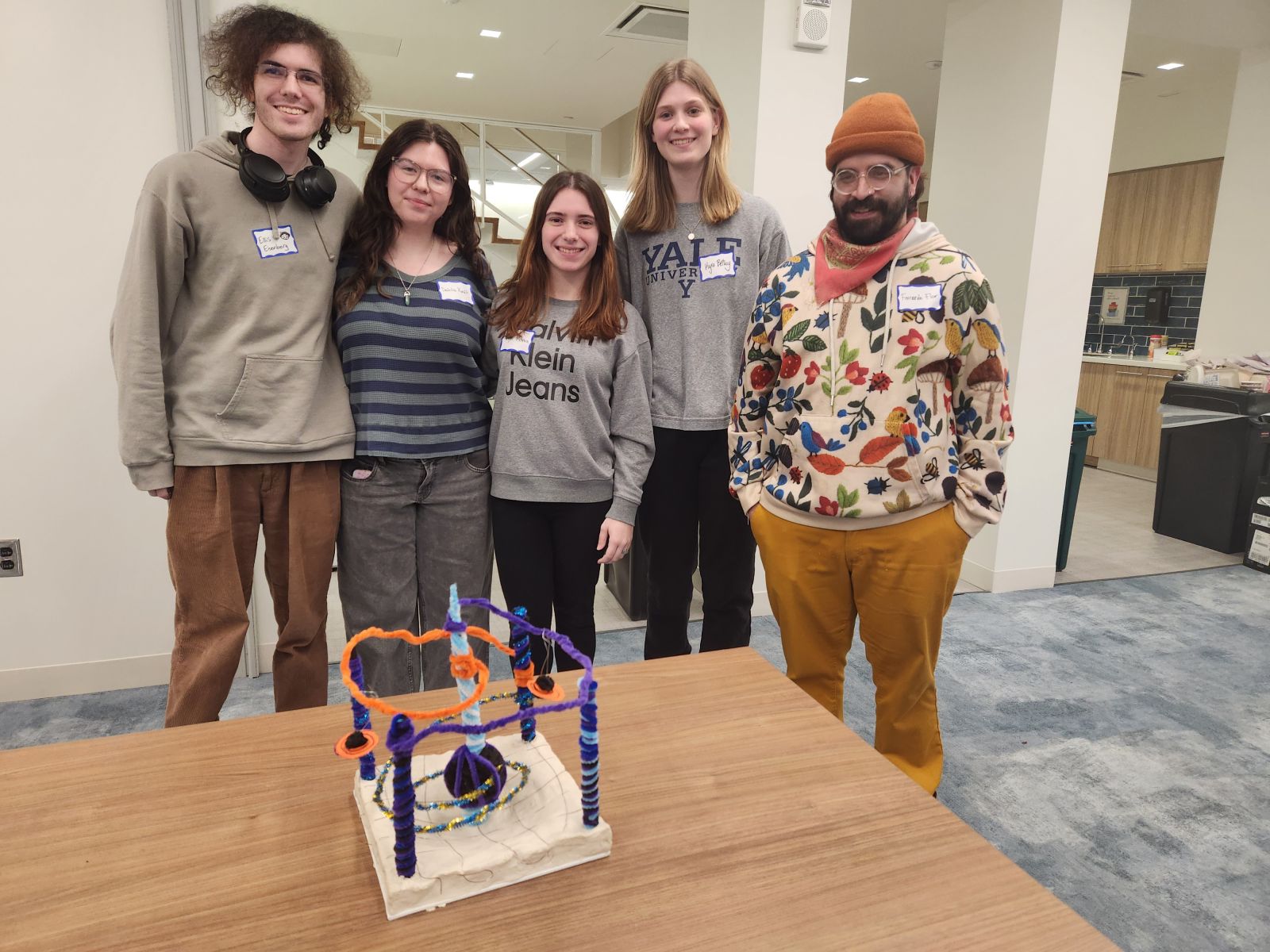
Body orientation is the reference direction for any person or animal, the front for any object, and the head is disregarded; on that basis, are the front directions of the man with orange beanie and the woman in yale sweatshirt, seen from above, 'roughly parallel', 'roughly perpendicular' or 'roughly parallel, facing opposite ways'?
roughly parallel

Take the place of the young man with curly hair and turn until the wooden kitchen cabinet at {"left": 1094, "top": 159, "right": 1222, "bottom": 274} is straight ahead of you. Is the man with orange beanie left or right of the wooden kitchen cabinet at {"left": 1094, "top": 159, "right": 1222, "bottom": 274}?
right

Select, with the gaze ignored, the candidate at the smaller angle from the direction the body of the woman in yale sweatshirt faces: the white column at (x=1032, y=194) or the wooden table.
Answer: the wooden table

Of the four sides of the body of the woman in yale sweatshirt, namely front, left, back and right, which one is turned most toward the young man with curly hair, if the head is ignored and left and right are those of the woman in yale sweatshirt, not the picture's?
right

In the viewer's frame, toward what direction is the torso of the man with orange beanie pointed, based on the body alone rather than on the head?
toward the camera

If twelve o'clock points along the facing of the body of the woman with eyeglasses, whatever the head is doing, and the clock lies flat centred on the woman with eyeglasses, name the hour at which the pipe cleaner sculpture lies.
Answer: The pipe cleaner sculpture is roughly at 12 o'clock from the woman with eyeglasses.

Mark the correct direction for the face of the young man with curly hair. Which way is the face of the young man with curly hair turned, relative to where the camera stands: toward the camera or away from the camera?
toward the camera

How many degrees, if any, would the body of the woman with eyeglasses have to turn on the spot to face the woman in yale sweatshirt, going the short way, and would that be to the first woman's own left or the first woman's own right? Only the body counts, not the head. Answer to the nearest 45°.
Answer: approximately 90° to the first woman's own left

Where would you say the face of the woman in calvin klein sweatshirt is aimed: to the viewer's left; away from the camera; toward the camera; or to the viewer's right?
toward the camera

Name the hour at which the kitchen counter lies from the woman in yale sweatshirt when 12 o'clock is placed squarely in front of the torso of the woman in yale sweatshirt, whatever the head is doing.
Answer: The kitchen counter is roughly at 7 o'clock from the woman in yale sweatshirt.

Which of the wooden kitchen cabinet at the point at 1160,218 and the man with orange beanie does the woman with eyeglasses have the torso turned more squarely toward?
the man with orange beanie

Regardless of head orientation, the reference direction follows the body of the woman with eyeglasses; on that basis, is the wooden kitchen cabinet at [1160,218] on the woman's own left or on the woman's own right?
on the woman's own left

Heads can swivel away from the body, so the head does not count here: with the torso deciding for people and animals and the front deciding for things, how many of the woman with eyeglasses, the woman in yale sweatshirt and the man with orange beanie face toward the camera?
3

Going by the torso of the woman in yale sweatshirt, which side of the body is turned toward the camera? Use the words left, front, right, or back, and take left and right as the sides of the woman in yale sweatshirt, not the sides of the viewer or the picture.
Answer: front
